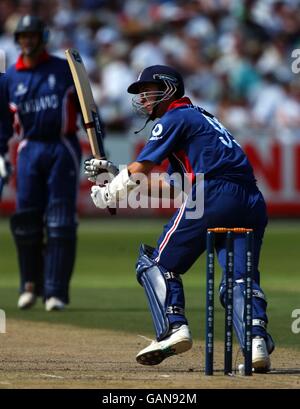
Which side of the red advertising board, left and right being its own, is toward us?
front

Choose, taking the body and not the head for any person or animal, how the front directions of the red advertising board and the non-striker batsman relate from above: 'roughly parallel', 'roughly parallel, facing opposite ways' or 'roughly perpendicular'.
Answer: roughly parallel

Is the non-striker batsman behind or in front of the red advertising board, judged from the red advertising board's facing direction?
in front

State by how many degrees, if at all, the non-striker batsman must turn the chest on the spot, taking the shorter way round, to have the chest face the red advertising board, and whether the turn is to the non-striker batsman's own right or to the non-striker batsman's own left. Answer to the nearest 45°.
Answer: approximately 135° to the non-striker batsman's own left

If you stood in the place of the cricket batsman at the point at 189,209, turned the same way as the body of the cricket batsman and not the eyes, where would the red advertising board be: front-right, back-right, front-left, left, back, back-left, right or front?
front-right

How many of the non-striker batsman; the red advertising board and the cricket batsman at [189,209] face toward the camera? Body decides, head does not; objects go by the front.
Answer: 2

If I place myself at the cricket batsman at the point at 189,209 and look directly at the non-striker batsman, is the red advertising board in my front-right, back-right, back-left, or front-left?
front-right

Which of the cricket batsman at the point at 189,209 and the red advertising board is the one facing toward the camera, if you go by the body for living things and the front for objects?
the red advertising board

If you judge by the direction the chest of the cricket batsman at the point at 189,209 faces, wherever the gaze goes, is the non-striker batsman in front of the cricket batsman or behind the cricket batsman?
in front

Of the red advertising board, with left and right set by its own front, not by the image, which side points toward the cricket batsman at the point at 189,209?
front

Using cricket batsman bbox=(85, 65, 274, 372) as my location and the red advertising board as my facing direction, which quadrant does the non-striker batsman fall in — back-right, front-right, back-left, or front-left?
front-left

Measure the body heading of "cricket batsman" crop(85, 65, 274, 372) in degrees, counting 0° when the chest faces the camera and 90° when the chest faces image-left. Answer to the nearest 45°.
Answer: approximately 135°
